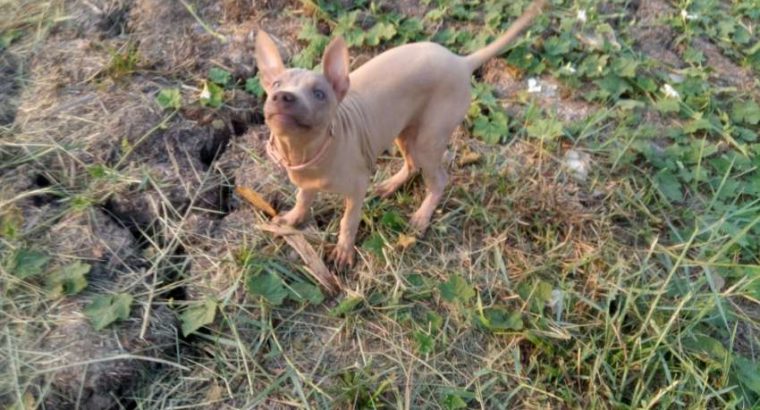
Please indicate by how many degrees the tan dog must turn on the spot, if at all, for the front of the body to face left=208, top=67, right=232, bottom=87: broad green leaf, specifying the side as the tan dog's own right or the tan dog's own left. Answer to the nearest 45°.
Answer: approximately 90° to the tan dog's own right

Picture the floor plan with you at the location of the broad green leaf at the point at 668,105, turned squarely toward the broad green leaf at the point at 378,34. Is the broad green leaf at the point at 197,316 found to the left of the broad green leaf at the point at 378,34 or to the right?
left

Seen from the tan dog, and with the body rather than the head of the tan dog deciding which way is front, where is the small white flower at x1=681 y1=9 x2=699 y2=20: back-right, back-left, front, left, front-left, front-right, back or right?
back

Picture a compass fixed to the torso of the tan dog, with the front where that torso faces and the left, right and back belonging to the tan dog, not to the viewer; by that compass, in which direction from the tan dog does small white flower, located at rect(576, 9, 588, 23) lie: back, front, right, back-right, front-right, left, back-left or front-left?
back

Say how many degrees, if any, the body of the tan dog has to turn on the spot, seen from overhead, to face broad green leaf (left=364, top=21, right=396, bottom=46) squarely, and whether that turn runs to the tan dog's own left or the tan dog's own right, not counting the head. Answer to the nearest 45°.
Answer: approximately 135° to the tan dog's own right

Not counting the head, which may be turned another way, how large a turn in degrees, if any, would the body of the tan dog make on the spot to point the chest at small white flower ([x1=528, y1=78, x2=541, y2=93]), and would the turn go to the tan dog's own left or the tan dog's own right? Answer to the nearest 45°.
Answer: approximately 180°

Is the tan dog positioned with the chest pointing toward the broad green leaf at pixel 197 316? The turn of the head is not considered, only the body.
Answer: yes

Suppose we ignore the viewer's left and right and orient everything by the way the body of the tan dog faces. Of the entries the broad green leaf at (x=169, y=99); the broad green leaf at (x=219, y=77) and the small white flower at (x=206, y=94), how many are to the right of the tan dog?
3

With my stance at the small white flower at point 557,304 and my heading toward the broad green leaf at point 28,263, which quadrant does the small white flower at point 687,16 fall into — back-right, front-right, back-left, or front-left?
back-right

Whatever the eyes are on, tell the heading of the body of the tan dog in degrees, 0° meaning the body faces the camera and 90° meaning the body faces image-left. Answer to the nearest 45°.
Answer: approximately 45°
